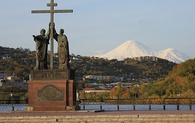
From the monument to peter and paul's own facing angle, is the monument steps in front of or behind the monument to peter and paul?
in front

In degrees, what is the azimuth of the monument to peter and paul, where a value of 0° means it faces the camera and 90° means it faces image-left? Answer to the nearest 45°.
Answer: approximately 0°
